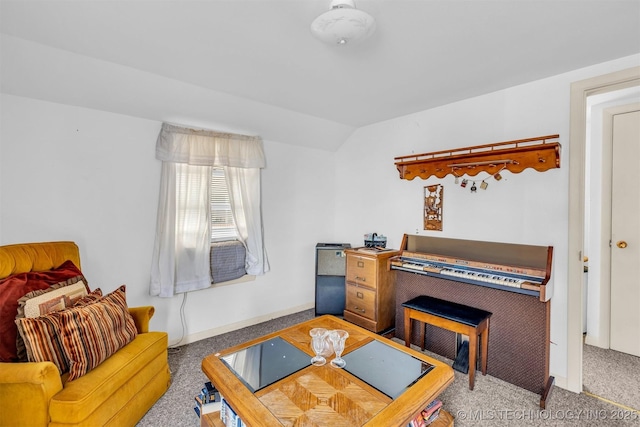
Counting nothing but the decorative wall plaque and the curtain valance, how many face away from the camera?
0

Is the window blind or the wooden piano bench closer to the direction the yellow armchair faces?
the wooden piano bench

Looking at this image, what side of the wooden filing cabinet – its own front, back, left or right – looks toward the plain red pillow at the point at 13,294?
front

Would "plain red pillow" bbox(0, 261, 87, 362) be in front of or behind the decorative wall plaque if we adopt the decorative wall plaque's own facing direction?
in front

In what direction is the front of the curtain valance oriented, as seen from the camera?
facing the viewer and to the right of the viewer

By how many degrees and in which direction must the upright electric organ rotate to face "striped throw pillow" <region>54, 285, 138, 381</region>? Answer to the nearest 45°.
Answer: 0° — it already faces it

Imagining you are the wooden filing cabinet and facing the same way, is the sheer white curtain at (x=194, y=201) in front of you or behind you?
in front

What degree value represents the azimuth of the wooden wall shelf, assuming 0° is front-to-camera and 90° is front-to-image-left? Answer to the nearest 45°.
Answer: approximately 45°

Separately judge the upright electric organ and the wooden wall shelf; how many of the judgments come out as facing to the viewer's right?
0

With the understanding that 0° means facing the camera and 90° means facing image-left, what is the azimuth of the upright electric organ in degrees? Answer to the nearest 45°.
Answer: approximately 45°

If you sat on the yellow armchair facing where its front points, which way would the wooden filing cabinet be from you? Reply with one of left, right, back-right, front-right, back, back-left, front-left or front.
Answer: front-left

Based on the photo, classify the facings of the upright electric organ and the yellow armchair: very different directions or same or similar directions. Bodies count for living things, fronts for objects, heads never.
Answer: very different directions
